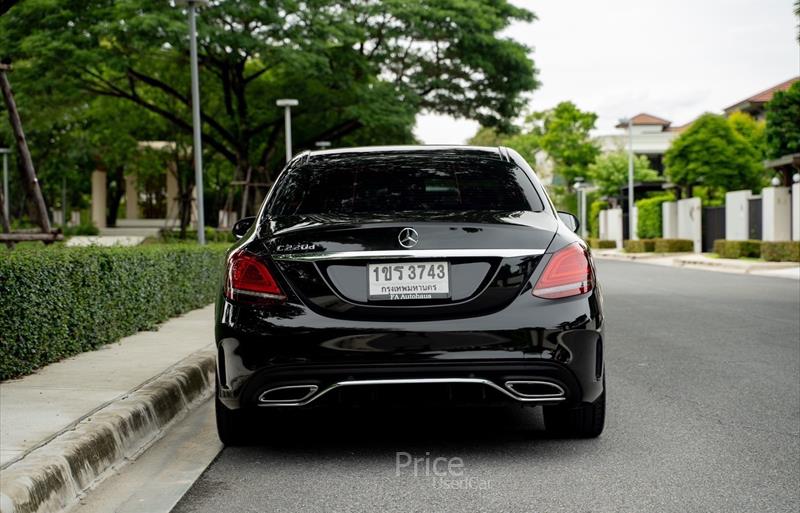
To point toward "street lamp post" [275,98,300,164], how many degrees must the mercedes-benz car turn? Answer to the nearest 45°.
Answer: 0° — it already faces it

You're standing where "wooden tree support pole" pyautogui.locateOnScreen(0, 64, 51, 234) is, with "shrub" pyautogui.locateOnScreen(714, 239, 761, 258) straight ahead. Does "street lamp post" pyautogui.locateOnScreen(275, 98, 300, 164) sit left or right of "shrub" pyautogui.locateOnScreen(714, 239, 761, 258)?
left

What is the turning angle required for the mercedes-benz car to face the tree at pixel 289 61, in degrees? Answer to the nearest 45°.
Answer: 0° — it already faces it

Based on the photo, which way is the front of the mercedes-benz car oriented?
away from the camera

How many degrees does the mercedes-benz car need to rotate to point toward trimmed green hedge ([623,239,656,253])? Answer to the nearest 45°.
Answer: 0° — it already faces it

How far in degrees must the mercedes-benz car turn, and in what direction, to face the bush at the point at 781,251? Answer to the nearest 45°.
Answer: approximately 45° to its right

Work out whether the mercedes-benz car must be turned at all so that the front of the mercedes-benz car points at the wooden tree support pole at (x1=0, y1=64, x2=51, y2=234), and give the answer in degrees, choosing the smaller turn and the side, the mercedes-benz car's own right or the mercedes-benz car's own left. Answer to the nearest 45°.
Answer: approximately 45° to the mercedes-benz car's own left
